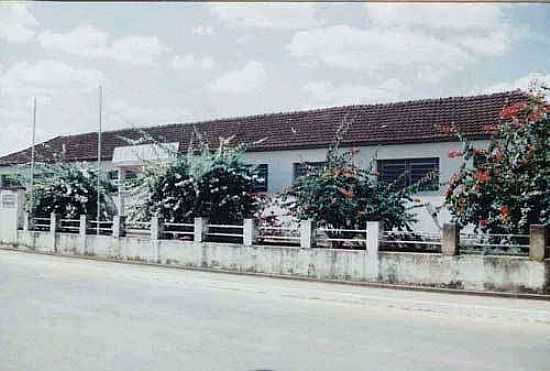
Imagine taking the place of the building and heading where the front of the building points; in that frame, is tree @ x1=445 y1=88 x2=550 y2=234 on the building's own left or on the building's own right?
on the building's own left

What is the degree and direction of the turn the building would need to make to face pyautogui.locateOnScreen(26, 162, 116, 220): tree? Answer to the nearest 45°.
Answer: approximately 45° to its right

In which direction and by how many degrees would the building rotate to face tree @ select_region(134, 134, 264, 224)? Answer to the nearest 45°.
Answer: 0° — it already faces it
